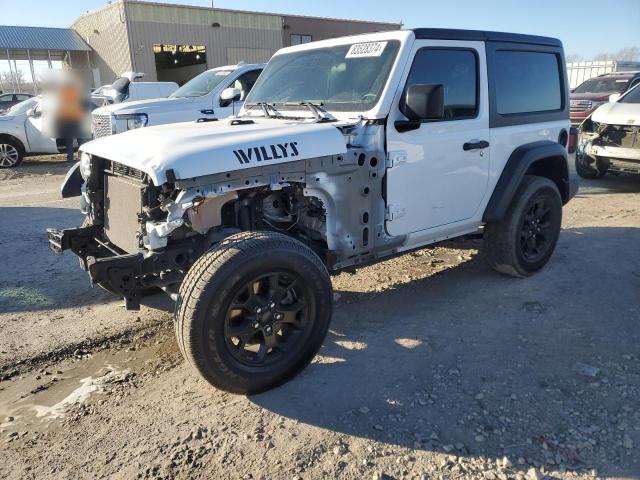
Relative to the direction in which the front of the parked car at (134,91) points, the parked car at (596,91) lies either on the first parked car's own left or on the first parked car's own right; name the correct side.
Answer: on the first parked car's own left

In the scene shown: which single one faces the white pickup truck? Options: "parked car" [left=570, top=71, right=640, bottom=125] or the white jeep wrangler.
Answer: the parked car

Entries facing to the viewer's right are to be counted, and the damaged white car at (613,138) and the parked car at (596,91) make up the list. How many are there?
0

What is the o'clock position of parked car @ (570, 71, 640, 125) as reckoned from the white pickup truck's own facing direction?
The parked car is roughly at 7 o'clock from the white pickup truck.

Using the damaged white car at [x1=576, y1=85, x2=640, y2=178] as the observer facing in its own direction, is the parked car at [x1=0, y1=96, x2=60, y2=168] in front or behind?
in front

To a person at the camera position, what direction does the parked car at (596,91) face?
facing the viewer and to the left of the viewer

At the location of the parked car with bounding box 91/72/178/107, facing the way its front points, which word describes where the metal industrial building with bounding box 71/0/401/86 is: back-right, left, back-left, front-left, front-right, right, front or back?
back-right

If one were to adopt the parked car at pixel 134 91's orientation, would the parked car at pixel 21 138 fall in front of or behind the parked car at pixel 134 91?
in front

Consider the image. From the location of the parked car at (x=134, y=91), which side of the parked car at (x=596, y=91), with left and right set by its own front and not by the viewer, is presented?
front

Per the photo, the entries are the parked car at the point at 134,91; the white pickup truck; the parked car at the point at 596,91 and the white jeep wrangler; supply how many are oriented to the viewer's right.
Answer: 0

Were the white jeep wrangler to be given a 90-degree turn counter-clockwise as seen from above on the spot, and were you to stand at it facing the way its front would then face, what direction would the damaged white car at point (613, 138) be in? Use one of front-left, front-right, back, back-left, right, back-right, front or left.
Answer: left

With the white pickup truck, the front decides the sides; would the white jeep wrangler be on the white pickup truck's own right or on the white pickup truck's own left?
on the white pickup truck's own left

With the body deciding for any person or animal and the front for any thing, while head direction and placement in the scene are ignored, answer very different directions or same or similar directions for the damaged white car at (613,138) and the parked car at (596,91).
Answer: same or similar directions

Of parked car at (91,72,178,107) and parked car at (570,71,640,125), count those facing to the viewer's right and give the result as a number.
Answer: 0

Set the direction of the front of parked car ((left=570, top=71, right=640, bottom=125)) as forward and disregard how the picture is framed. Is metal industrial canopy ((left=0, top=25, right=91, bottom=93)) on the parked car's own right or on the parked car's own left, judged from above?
on the parked car's own right

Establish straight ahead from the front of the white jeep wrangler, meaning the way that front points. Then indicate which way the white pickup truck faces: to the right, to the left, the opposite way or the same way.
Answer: the same way

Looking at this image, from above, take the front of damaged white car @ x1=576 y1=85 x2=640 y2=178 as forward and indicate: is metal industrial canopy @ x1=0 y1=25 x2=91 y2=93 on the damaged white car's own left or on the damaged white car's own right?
on the damaged white car's own right

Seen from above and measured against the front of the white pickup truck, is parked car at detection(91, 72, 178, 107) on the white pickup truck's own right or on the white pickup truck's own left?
on the white pickup truck's own right

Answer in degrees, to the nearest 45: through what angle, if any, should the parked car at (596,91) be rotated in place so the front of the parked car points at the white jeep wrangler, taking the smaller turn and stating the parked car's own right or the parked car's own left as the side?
approximately 45° to the parked car's own left

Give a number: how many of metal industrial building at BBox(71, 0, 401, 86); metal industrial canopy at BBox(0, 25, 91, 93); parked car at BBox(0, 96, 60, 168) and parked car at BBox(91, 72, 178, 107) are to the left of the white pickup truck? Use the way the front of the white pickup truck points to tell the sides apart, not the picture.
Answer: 0
